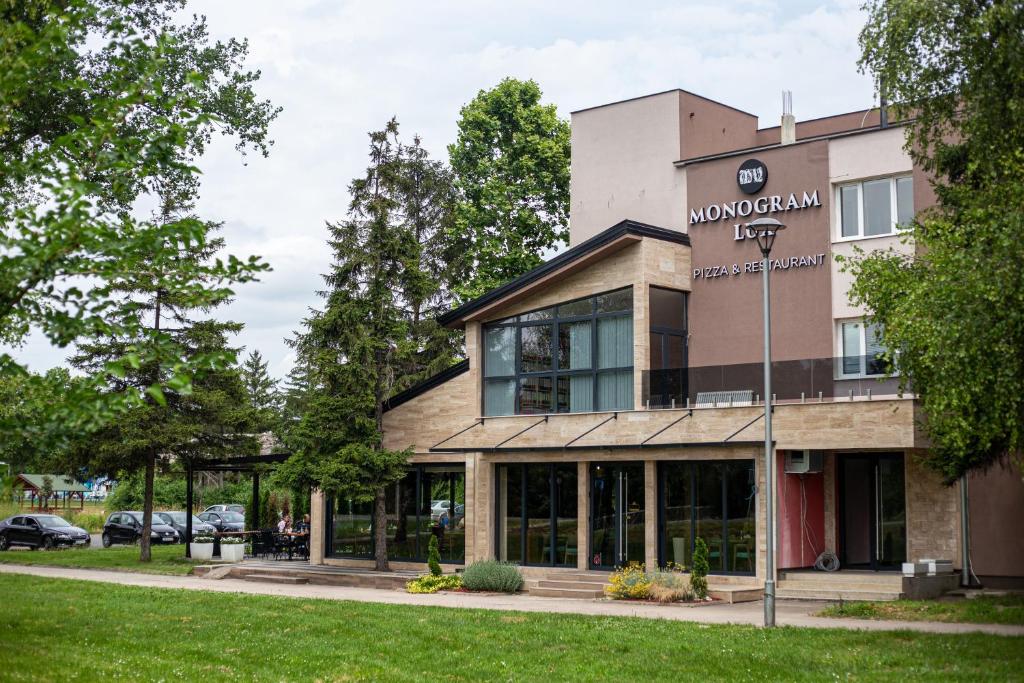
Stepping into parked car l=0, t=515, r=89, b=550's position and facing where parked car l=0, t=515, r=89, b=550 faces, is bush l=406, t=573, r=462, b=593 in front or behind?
in front

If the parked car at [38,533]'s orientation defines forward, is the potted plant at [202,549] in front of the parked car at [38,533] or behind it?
in front

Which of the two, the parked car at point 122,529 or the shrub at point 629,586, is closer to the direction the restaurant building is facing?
the shrub

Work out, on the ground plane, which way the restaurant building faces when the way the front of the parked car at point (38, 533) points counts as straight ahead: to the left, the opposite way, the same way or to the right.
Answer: to the right

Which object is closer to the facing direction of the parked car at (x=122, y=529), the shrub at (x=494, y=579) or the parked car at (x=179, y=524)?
the shrub

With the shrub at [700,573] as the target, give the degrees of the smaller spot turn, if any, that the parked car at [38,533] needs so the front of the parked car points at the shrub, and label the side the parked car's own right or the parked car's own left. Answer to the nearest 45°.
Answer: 0° — it already faces it
